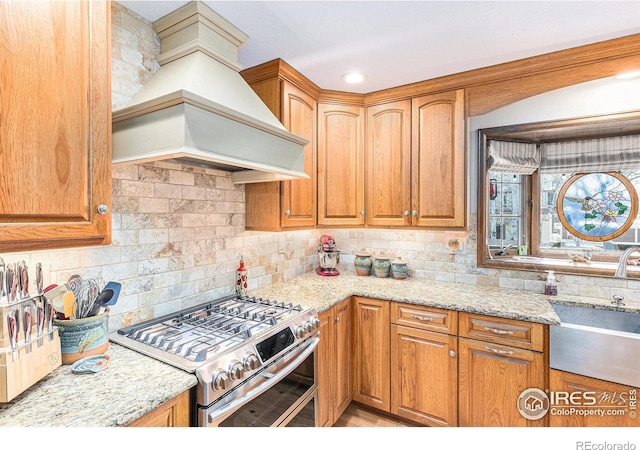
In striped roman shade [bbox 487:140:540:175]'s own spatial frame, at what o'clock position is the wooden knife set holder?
The wooden knife set holder is roughly at 1 o'clock from the striped roman shade.

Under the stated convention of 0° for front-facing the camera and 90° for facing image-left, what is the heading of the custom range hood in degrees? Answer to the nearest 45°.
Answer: approximately 315°

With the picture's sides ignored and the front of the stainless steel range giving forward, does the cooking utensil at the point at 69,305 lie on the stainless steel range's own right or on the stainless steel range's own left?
on the stainless steel range's own right

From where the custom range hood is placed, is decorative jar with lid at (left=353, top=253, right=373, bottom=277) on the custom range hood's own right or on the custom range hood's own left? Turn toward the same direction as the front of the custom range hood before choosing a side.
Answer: on the custom range hood's own left
